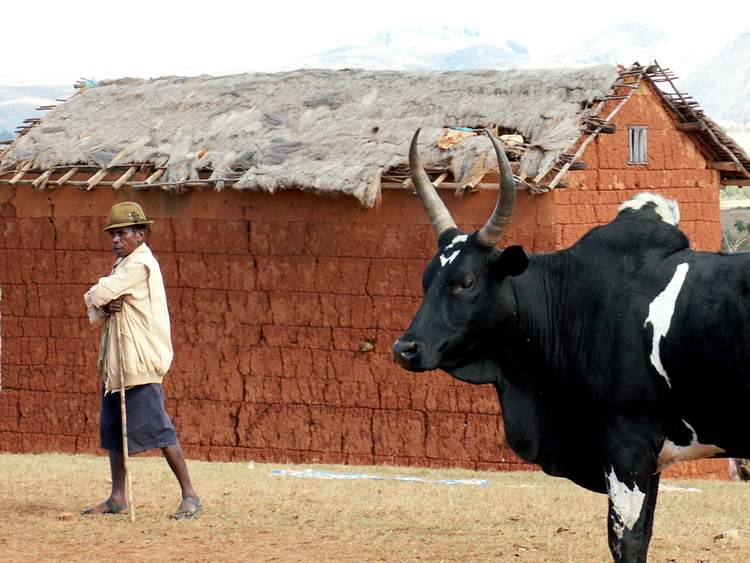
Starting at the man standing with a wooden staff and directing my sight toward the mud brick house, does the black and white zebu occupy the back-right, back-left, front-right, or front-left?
back-right

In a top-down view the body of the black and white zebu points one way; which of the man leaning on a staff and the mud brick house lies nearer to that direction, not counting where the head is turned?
the man leaning on a staff

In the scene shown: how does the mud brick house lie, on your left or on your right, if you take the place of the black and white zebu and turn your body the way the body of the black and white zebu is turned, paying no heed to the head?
on your right

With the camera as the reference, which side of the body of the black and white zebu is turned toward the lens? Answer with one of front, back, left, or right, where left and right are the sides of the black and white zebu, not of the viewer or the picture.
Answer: left
